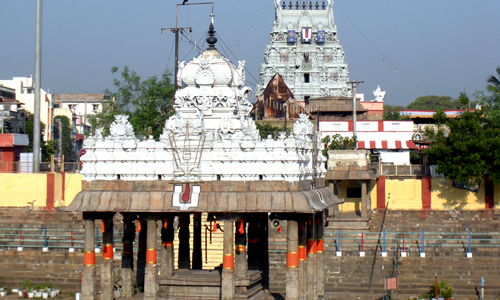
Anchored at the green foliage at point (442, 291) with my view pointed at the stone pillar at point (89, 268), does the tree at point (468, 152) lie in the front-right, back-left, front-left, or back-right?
back-right

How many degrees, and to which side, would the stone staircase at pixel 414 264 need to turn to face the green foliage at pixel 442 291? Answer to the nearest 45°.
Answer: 0° — it already faces it

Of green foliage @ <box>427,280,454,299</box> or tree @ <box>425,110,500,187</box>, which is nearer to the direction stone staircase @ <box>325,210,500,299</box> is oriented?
the green foliage

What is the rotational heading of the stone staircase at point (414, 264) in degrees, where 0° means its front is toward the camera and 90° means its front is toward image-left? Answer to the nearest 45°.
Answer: approximately 0°

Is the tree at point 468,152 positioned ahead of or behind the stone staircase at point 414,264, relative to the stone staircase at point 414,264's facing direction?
behind

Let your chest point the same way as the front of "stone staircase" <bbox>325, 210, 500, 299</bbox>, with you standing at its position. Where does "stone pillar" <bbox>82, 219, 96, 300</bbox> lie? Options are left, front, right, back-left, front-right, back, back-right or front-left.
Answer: front-right

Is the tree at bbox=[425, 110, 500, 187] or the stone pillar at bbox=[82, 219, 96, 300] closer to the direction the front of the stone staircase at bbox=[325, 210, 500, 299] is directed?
the stone pillar

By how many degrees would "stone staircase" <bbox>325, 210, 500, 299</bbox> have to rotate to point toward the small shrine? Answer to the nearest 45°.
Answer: approximately 45° to its right
